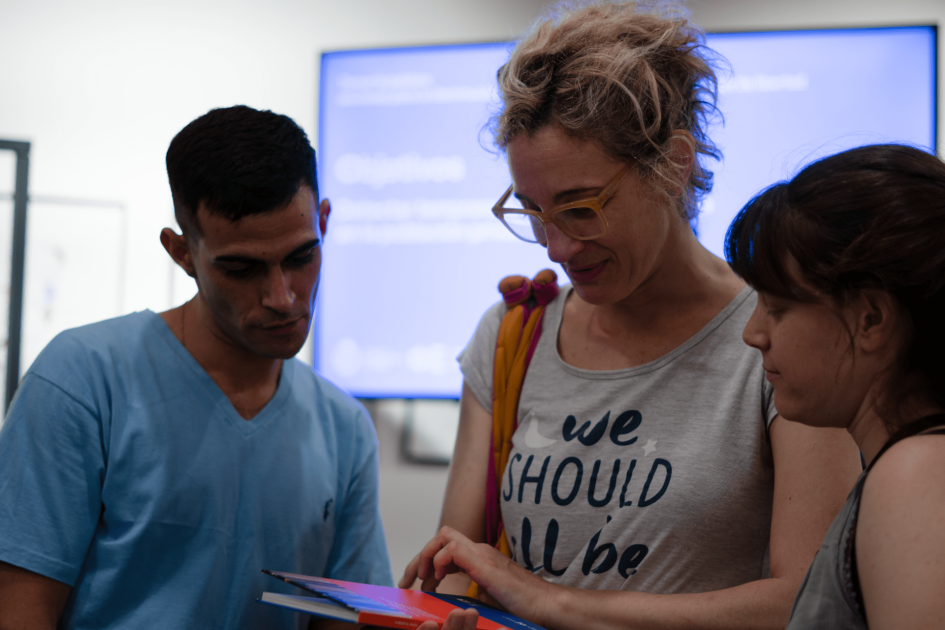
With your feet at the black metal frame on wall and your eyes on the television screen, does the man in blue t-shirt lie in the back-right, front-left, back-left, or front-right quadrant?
front-right

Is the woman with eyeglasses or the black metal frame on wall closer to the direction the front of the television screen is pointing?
the woman with eyeglasses

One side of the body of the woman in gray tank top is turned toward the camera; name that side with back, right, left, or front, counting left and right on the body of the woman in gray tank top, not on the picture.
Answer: left

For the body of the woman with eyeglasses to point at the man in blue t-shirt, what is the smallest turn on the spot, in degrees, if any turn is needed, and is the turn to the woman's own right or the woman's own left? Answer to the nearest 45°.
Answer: approximately 45° to the woman's own right

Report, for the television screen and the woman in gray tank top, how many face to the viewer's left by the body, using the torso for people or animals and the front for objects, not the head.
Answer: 1

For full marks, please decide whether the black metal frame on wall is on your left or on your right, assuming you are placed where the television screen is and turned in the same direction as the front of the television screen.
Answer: on your right

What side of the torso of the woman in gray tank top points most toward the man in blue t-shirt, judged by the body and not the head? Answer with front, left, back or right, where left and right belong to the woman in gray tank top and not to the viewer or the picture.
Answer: front

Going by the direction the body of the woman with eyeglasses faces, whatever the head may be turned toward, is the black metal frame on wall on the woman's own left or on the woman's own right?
on the woman's own right

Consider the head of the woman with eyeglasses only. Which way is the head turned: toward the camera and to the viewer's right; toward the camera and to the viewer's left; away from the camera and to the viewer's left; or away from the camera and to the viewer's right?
toward the camera and to the viewer's left

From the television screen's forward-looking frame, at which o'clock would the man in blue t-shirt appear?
The man in blue t-shirt is roughly at 12 o'clock from the television screen.

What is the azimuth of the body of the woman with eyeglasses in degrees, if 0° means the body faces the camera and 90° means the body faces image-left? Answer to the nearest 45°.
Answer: approximately 45°

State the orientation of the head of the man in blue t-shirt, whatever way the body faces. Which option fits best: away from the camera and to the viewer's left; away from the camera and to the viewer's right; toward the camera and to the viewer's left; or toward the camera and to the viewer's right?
toward the camera and to the viewer's right

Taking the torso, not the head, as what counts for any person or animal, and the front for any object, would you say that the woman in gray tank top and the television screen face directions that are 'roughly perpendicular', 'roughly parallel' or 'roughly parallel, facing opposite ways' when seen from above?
roughly perpendicular

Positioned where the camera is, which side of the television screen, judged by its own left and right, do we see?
front

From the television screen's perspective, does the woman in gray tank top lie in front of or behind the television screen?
in front
